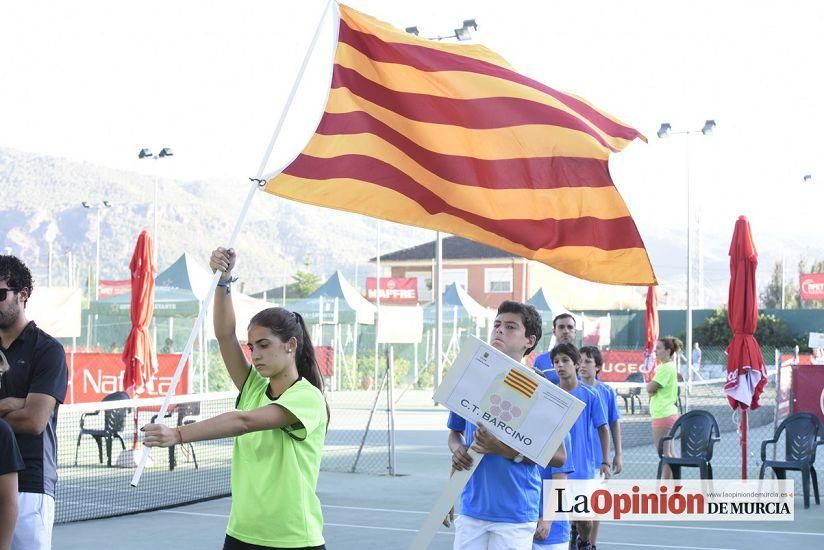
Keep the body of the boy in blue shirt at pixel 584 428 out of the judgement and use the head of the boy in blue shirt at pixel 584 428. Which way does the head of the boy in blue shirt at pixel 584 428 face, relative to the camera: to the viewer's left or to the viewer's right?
to the viewer's left

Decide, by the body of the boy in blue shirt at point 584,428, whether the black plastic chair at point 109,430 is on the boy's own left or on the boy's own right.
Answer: on the boy's own right

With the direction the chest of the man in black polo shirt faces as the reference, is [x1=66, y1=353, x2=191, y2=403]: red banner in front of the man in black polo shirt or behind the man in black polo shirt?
behind

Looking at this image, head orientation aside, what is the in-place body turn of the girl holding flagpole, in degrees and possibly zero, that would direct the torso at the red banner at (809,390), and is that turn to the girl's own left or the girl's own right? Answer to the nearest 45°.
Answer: approximately 180°

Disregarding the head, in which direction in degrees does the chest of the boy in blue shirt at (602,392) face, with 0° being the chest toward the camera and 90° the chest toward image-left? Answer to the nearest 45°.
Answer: approximately 45°
